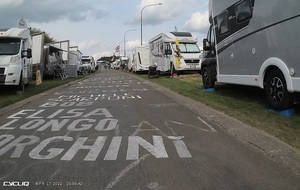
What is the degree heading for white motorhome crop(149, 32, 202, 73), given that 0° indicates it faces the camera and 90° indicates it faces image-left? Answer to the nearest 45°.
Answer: approximately 315°

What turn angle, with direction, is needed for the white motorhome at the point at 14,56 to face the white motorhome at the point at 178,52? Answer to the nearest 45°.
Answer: approximately 135° to its left
